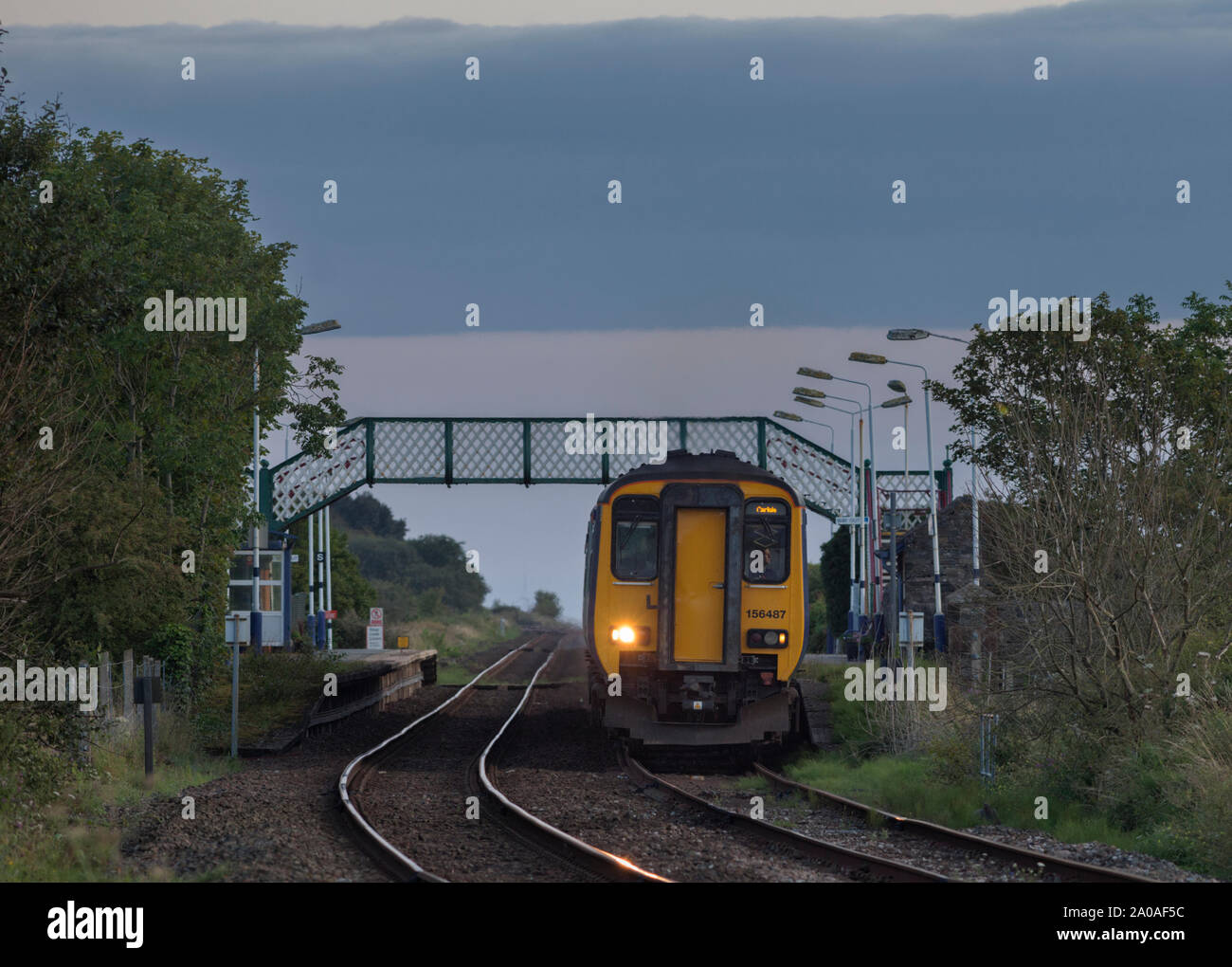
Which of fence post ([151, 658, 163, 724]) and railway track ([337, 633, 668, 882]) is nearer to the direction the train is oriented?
the railway track

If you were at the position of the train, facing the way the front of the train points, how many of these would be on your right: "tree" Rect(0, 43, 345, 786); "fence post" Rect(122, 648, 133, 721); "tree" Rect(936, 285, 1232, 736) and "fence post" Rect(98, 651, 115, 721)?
3

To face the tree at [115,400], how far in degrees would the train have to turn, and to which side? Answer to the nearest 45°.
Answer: approximately 90° to its right

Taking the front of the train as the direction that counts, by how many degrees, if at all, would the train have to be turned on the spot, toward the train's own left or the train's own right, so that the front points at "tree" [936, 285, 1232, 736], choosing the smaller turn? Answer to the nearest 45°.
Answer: approximately 45° to the train's own left

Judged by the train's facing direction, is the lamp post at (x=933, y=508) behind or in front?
behind

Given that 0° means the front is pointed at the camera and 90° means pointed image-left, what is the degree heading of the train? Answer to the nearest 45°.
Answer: approximately 0°

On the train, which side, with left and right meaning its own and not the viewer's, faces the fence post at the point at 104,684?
right
